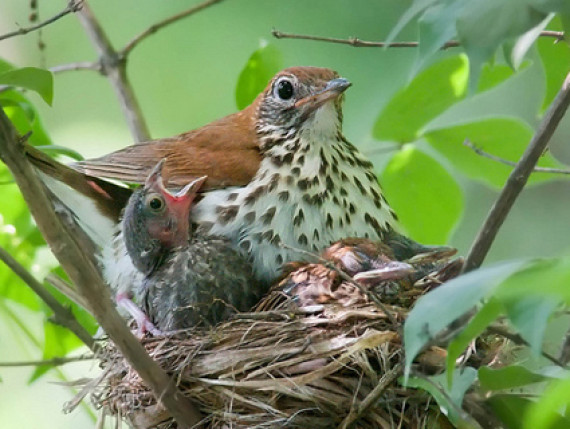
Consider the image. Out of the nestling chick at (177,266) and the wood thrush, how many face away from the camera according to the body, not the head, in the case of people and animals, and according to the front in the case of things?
0

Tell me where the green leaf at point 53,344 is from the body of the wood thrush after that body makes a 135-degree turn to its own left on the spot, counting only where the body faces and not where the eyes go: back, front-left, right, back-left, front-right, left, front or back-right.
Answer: left

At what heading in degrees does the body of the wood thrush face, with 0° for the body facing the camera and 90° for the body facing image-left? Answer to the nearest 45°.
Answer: approximately 315°

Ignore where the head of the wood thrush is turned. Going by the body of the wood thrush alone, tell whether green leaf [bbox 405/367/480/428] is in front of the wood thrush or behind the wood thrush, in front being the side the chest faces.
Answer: in front
